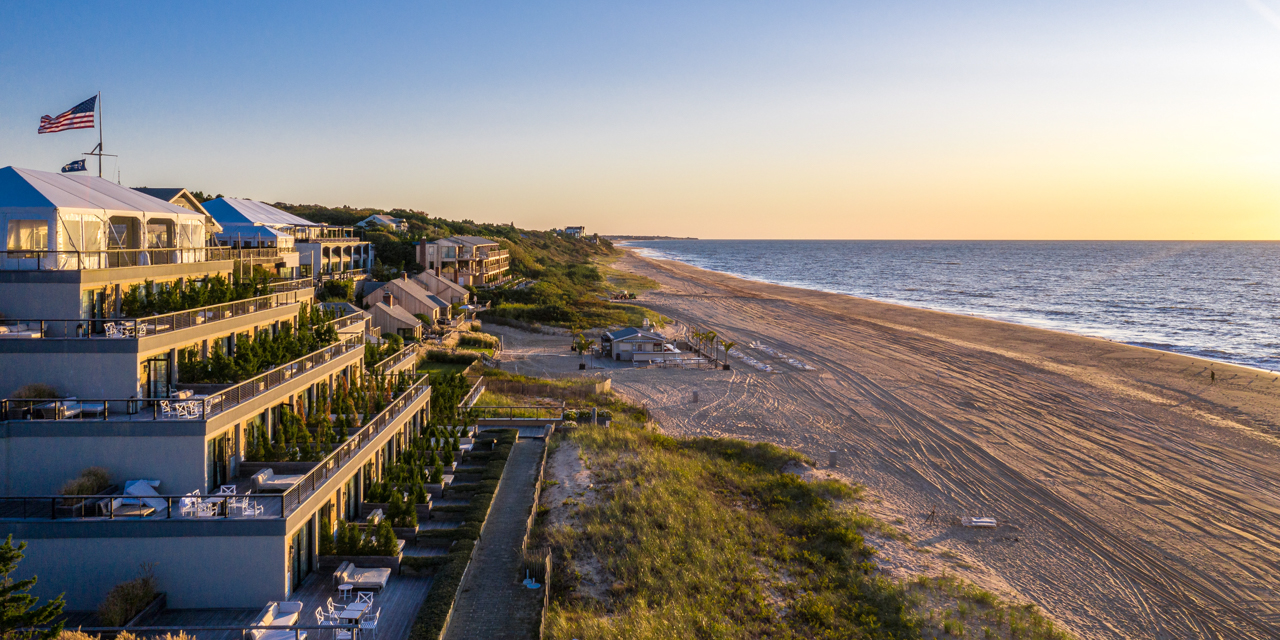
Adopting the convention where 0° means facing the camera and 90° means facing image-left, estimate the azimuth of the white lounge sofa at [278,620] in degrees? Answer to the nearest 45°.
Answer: approximately 270°

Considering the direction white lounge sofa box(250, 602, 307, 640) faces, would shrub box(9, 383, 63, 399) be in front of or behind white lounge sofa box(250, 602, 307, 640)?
behind

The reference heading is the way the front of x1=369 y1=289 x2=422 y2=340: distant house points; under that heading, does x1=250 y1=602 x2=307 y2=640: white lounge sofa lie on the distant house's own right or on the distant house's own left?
on the distant house's own right

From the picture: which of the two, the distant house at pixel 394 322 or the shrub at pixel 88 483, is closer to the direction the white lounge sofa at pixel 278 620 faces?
the distant house

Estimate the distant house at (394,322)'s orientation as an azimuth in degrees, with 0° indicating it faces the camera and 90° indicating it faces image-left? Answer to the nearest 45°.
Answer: approximately 315°

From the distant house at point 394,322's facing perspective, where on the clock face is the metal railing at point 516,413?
The metal railing is roughly at 1 o'clock from the distant house.

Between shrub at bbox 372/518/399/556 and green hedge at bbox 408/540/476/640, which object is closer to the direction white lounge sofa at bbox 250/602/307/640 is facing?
the green hedge

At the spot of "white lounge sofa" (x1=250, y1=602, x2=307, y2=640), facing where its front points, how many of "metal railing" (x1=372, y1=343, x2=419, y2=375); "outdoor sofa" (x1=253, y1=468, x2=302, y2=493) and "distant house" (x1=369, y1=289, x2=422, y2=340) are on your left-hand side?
3

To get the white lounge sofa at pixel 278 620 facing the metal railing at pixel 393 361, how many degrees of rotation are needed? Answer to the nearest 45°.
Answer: approximately 90° to its left

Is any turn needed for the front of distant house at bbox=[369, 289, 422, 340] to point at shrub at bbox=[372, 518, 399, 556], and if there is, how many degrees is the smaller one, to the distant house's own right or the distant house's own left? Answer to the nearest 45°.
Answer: approximately 45° to the distant house's own right
